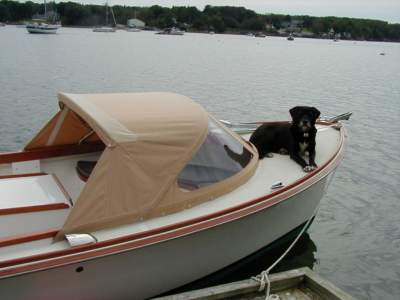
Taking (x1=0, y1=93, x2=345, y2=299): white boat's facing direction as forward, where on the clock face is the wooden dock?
The wooden dock is roughly at 2 o'clock from the white boat.

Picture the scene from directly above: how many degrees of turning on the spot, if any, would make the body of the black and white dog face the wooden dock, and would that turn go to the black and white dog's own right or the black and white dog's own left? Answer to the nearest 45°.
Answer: approximately 45° to the black and white dog's own right

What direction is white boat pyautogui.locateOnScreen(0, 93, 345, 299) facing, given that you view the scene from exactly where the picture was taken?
facing away from the viewer and to the right of the viewer

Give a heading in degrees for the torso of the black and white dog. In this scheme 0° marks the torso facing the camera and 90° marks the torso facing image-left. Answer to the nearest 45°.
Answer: approximately 315°
